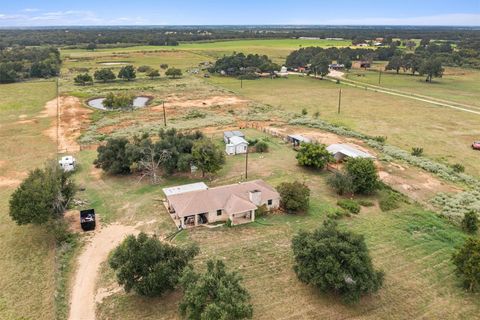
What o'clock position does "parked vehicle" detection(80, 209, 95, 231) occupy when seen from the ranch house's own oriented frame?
The parked vehicle is roughly at 3 o'clock from the ranch house.

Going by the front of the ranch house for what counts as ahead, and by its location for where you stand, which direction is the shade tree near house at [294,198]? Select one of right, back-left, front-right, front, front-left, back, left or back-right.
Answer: left

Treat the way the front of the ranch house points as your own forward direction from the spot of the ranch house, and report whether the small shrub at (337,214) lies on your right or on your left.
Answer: on your left

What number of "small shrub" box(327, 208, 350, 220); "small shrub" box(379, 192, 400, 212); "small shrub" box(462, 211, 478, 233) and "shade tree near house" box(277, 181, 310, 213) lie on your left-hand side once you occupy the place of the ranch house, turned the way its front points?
4

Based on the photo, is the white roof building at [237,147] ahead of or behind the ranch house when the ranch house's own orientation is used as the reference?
behind

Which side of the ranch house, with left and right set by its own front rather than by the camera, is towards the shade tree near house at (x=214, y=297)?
front

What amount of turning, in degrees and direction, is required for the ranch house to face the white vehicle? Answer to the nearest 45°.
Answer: approximately 135° to its right

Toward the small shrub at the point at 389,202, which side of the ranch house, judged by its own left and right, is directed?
left

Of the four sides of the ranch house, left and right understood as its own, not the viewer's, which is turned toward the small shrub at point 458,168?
left

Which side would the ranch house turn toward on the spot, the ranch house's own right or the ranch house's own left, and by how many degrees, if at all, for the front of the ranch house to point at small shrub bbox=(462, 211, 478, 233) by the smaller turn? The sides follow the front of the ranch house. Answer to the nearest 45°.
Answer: approximately 90° to the ranch house's own left

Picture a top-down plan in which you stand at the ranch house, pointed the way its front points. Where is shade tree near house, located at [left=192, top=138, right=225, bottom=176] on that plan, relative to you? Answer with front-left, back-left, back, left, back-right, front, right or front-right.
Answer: back

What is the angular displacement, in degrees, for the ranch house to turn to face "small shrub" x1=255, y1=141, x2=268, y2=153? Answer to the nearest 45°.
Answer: approximately 180°

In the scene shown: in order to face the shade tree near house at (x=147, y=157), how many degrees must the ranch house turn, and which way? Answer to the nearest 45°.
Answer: approximately 135° to its right

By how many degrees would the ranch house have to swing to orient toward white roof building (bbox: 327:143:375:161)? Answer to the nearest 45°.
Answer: approximately 135° to its left

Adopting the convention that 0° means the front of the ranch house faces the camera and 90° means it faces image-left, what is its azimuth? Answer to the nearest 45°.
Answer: approximately 0°

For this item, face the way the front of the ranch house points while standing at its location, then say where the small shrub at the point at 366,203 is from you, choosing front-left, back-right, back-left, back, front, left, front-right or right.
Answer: left

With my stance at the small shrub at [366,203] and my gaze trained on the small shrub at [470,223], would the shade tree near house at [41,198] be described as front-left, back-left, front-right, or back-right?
back-right
